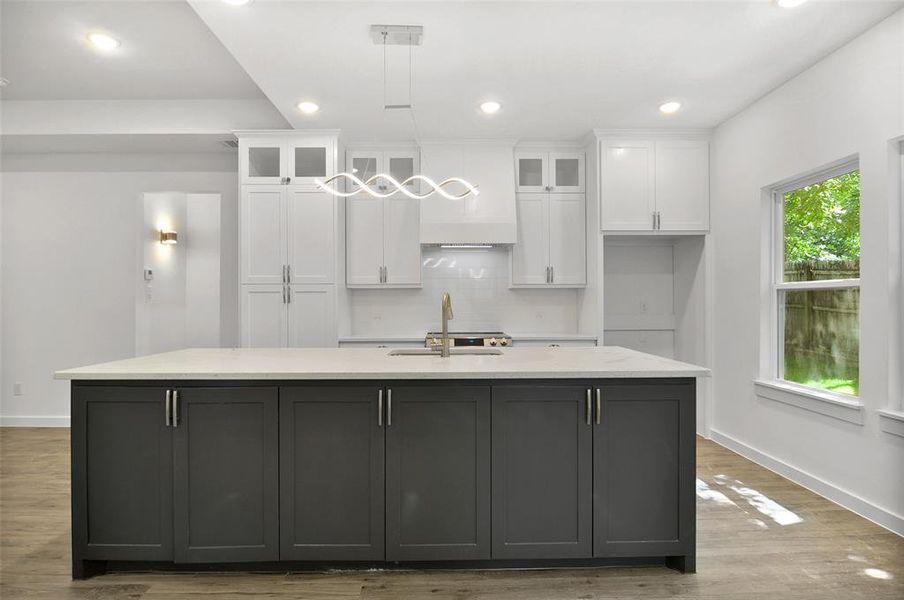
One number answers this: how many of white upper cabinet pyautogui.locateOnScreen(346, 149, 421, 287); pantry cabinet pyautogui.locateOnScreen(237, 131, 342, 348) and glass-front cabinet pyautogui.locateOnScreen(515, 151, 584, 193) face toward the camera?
3

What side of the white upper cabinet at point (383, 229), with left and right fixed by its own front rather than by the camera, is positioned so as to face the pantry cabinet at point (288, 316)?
right

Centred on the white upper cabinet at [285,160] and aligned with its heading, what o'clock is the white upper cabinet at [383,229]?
the white upper cabinet at [383,229] is roughly at 9 o'clock from the white upper cabinet at [285,160].

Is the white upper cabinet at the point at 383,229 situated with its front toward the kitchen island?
yes

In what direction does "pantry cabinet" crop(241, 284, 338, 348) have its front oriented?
toward the camera

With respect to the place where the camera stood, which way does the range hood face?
facing the viewer

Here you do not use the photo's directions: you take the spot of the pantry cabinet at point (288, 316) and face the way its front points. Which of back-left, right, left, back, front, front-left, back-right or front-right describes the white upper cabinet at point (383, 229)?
left

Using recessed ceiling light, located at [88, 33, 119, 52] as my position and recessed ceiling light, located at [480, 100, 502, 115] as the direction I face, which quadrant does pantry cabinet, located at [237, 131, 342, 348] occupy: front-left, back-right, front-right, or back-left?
front-left

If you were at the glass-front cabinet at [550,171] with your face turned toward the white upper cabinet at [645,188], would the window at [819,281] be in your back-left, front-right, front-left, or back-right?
front-right

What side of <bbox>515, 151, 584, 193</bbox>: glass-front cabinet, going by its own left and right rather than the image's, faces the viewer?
front
